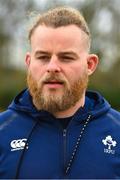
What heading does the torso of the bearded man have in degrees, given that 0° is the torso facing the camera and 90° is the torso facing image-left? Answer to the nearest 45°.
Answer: approximately 0°
